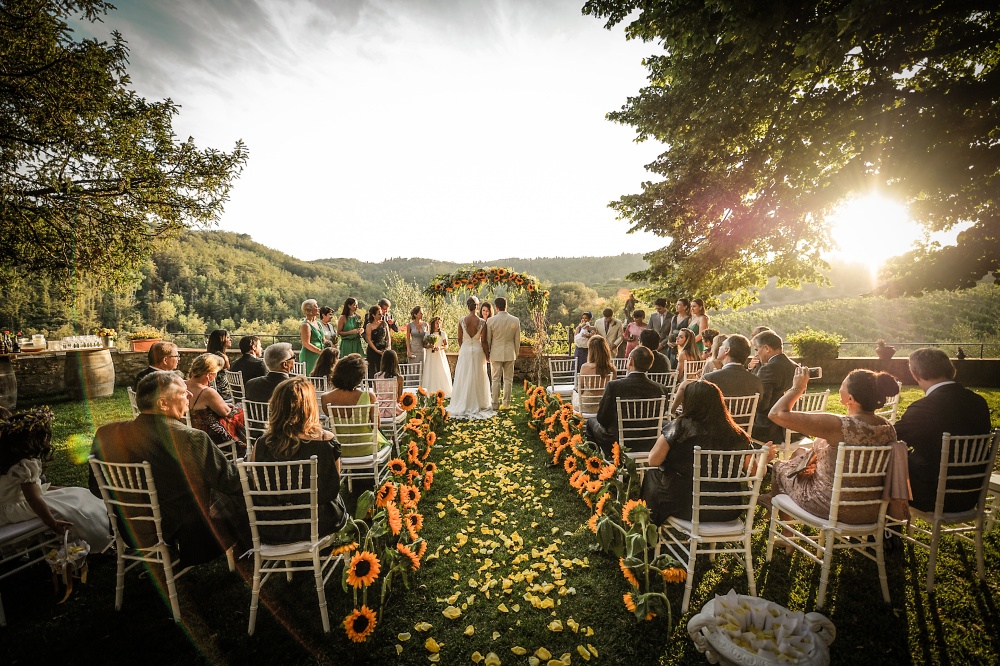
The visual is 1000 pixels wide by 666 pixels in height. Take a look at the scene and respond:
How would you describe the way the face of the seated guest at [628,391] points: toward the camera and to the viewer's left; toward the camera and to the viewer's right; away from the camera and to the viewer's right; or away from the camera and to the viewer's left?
away from the camera and to the viewer's left

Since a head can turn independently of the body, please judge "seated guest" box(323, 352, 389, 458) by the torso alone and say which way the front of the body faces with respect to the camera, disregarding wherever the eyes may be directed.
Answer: away from the camera

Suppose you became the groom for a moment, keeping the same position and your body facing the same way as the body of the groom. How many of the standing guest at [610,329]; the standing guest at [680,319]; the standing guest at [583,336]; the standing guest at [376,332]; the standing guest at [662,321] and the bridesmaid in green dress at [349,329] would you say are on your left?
2

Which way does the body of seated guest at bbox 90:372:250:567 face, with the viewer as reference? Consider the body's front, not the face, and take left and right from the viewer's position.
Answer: facing away from the viewer and to the right of the viewer

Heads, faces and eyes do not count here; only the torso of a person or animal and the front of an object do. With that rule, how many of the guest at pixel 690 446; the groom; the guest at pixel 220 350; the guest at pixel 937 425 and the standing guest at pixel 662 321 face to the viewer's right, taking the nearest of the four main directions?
1

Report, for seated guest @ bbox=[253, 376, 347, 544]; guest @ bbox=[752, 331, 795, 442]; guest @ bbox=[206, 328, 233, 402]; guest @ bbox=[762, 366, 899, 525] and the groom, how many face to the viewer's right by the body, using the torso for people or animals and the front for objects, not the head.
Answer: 1

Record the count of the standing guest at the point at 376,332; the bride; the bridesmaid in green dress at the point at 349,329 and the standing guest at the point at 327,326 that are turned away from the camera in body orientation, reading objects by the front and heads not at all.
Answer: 1

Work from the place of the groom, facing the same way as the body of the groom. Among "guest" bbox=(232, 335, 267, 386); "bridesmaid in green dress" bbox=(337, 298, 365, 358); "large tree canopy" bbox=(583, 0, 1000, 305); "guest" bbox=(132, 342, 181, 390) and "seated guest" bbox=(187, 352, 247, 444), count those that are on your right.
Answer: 1

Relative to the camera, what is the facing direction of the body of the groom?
away from the camera

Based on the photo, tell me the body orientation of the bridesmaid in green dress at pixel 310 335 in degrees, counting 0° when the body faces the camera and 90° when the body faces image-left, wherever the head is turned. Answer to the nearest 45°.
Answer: approximately 315°

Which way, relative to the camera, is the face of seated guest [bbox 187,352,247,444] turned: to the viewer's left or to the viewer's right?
to the viewer's right

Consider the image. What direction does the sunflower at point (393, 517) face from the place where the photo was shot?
facing the viewer and to the right of the viewer

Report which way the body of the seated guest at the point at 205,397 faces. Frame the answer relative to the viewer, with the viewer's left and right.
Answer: facing away from the viewer and to the right of the viewer

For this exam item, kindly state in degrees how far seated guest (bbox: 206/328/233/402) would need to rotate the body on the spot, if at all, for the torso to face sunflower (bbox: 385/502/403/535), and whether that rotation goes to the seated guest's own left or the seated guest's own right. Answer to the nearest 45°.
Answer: approximately 90° to the seated guest's own right

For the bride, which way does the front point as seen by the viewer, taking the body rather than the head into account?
away from the camera

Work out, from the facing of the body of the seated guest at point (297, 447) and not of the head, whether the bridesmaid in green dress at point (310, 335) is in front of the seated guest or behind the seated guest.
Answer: in front

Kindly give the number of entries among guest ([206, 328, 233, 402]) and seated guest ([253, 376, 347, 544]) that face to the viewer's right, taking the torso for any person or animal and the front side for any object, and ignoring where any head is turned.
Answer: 1

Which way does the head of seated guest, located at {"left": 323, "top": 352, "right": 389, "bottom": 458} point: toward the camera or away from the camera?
away from the camera

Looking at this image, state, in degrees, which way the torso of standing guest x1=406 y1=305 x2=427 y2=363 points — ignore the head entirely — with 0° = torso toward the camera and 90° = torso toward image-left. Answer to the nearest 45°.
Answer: approximately 315°
